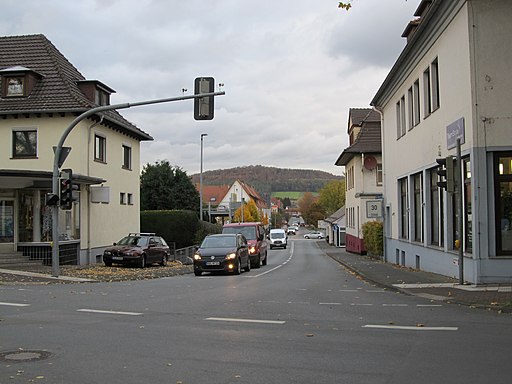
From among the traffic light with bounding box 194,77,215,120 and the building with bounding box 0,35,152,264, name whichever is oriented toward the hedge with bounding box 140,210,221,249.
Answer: the traffic light

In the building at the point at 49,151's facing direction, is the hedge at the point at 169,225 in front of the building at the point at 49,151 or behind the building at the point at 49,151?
behind

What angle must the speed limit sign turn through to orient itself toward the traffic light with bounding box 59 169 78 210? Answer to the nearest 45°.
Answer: approximately 45° to its right

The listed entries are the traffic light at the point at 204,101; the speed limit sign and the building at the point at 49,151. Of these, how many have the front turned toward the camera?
2

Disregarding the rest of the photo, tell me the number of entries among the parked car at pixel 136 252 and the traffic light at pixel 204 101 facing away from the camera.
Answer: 1

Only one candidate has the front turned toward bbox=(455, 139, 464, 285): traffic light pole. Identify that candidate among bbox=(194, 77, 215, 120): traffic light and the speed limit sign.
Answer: the speed limit sign

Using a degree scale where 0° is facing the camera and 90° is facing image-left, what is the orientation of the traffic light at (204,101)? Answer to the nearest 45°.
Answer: approximately 180°

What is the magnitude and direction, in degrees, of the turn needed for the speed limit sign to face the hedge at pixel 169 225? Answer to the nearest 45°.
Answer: approximately 135° to its right
